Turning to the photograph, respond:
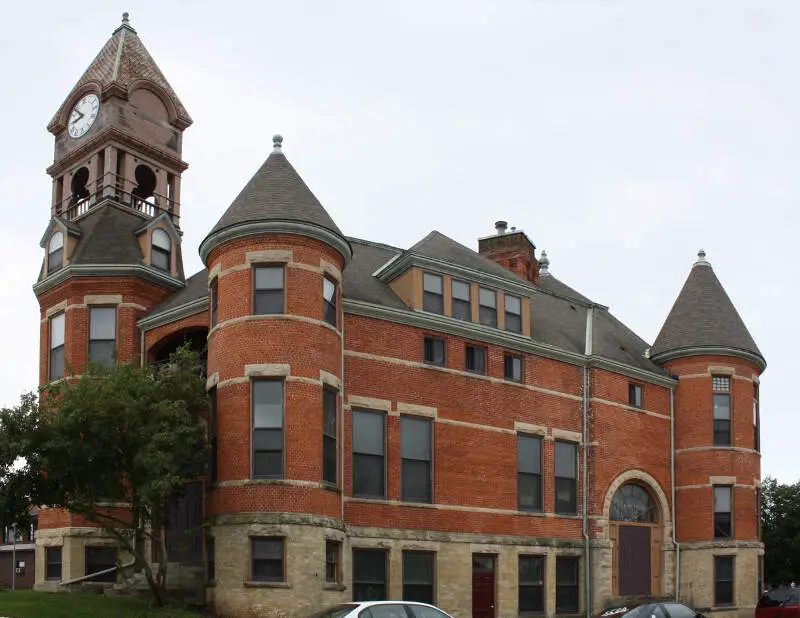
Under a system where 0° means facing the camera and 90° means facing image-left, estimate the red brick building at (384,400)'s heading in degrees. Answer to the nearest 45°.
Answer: approximately 45°

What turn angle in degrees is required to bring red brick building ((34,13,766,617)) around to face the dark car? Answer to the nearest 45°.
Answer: approximately 90° to its left

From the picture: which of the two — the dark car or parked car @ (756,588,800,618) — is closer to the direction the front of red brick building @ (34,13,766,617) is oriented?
the dark car
